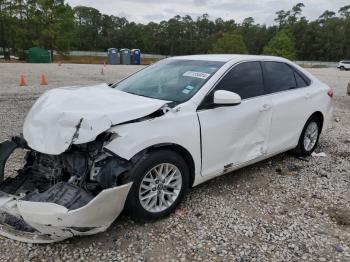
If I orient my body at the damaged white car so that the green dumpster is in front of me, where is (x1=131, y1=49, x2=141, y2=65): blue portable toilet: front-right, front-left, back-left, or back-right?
front-right

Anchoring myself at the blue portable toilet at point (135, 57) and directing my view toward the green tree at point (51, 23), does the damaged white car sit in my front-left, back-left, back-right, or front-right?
back-left

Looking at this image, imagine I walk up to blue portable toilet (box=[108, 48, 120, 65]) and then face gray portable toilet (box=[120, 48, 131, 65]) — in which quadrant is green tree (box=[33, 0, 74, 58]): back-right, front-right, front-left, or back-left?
back-left

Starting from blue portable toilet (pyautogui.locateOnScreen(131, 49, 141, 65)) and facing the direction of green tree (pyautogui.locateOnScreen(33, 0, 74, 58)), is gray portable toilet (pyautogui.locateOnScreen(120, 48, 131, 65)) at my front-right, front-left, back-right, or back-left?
front-left

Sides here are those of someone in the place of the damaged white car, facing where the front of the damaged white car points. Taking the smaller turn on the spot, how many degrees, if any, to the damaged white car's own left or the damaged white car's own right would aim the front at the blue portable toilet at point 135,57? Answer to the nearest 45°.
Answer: approximately 135° to the damaged white car's own right

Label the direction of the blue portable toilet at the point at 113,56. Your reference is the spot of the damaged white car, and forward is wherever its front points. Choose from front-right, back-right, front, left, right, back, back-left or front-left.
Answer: back-right

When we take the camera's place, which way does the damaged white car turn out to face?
facing the viewer and to the left of the viewer

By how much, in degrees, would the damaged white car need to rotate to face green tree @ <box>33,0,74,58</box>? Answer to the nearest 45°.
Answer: approximately 135° to its right

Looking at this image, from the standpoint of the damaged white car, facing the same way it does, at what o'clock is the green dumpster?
The green dumpster is roughly at 4 o'clock from the damaged white car.

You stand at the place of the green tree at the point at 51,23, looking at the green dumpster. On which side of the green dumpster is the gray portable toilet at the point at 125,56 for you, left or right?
left

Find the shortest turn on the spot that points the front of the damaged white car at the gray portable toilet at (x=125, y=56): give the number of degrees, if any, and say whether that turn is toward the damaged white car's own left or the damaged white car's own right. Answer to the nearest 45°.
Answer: approximately 135° to the damaged white car's own right
